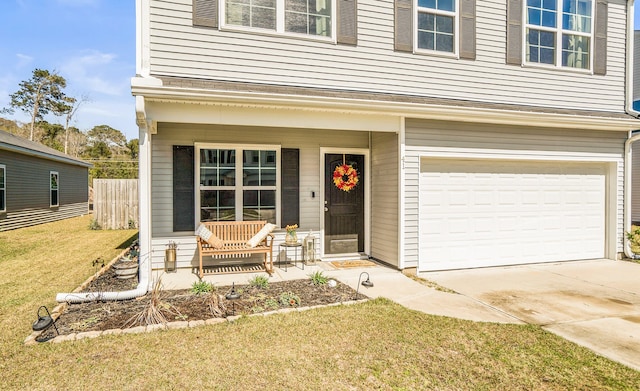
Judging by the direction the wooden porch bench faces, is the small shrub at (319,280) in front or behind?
in front

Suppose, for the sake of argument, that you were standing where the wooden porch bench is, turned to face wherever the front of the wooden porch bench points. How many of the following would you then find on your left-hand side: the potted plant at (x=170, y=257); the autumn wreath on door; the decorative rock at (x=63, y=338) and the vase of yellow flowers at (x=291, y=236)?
2

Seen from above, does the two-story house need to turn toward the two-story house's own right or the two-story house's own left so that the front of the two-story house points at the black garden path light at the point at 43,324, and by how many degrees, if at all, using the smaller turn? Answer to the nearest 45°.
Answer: approximately 45° to the two-story house's own right

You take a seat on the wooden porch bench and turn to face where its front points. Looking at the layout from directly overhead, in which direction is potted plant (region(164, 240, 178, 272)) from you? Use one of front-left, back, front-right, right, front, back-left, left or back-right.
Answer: right

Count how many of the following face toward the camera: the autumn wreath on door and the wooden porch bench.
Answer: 2

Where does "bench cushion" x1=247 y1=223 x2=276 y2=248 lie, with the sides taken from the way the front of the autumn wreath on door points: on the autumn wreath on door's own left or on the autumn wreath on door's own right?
on the autumn wreath on door's own right

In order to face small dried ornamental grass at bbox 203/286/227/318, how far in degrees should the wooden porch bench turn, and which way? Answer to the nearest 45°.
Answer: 0° — it already faces it

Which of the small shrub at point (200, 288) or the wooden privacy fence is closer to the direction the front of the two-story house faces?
the small shrub
